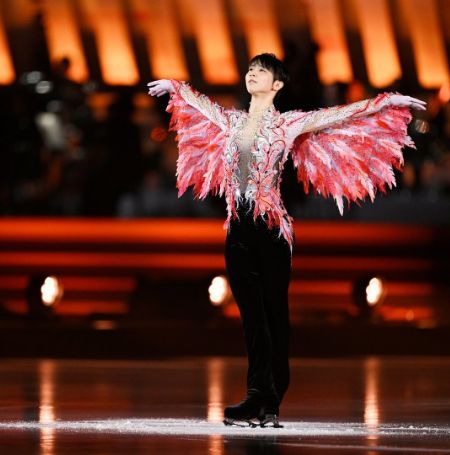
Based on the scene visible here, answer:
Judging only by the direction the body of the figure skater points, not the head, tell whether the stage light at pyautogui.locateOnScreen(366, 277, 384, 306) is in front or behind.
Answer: behind

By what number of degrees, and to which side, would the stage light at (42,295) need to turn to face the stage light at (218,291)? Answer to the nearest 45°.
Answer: approximately 45° to its left

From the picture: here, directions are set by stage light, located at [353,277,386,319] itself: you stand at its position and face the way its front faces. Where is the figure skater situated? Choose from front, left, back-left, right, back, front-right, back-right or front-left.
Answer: front-right

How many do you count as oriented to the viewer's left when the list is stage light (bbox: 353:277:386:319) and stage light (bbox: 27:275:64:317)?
0

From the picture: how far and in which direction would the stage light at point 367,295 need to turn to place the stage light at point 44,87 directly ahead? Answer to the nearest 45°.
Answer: approximately 180°

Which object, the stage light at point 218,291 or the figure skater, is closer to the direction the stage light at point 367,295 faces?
the figure skater

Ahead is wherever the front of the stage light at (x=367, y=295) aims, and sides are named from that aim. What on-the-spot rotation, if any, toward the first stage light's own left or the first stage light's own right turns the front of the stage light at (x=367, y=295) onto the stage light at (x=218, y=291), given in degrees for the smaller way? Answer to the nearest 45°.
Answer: approximately 135° to the first stage light's own right

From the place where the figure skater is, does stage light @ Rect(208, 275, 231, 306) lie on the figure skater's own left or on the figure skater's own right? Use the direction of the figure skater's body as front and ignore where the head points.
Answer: on the figure skater's own right

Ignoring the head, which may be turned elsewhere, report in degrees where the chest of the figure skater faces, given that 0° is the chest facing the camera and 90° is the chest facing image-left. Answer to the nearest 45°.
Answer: approximately 45°
